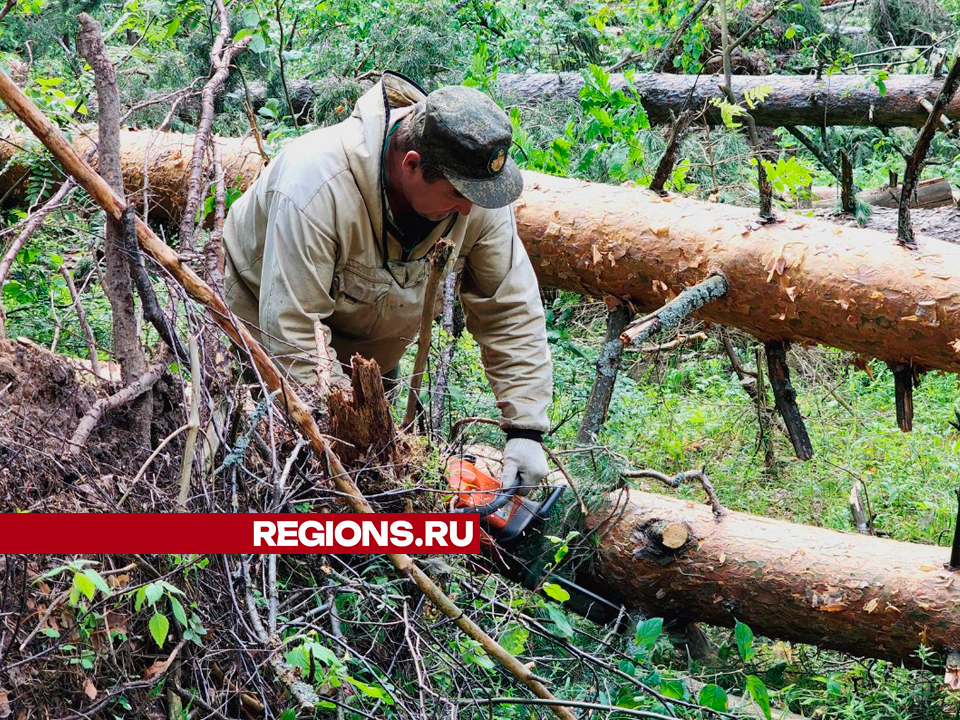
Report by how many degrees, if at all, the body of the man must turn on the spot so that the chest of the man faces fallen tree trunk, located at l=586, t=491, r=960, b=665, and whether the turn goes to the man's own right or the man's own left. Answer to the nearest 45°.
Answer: approximately 45° to the man's own left

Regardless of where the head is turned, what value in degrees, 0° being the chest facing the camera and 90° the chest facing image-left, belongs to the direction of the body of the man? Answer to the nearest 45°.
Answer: approximately 315°

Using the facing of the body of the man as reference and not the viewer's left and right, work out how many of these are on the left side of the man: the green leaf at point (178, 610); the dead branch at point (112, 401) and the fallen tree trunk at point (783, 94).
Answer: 1

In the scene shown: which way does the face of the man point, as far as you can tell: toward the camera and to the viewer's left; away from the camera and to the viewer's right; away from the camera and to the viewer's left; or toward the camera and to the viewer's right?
toward the camera and to the viewer's right

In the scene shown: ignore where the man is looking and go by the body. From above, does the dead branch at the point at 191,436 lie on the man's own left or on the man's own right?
on the man's own right

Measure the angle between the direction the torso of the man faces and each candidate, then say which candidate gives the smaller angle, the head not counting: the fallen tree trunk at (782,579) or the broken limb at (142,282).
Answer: the fallen tree trunk

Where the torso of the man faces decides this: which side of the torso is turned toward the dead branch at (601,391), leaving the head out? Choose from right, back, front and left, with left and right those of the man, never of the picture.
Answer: left

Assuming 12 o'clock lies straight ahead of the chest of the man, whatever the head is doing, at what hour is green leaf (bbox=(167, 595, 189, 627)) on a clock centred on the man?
The green leaf is roughly at 2 o'clock from the man.

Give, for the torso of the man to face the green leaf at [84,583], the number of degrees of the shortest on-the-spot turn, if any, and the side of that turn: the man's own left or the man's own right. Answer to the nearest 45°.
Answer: approximately 45° to the man's own right

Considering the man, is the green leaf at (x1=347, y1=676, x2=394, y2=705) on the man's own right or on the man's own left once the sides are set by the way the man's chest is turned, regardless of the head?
on the man's own right

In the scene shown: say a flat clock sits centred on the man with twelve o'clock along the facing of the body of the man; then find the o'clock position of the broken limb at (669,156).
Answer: The broken limb is roughly at 9 o'clock from the man.
